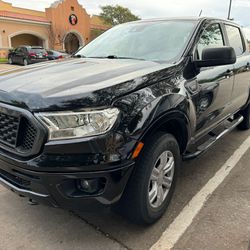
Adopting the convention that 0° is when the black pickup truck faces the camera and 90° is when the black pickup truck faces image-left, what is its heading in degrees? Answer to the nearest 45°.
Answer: approximately 45°

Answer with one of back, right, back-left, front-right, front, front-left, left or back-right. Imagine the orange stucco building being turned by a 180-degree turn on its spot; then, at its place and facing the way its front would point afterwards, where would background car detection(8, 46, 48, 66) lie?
back-left

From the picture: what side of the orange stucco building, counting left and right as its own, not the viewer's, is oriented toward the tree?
left

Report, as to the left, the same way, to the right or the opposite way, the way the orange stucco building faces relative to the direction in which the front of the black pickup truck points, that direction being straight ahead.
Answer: to the left

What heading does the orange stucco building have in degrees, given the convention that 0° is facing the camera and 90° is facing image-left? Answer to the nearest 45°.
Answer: approximately 315°

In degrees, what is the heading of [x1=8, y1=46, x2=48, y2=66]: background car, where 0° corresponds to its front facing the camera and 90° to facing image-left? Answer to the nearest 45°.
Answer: approximately 135°

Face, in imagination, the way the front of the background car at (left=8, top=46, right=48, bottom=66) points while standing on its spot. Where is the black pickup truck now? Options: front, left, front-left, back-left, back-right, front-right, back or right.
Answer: back-left

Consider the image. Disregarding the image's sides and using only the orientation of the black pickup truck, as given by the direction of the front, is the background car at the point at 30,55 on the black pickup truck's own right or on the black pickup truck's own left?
on the black pickup truck's own right
